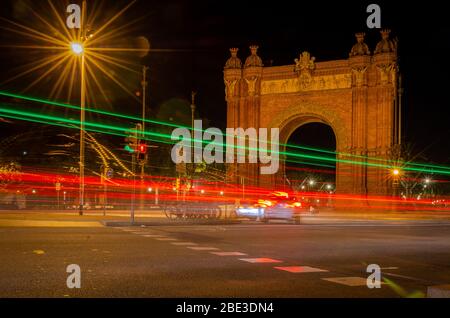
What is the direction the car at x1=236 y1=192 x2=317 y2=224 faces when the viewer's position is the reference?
facing the viewer and to the left of the viewer
